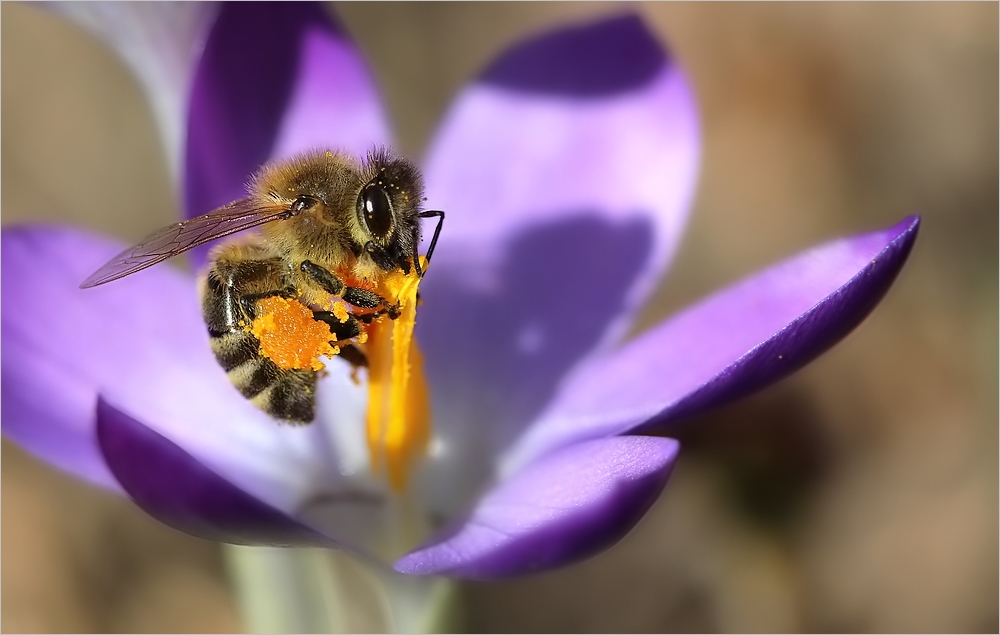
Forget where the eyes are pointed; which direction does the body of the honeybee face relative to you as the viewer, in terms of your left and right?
facing to the right of the viewer
